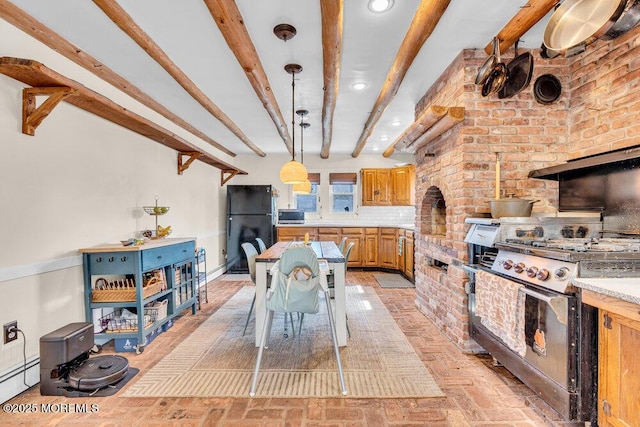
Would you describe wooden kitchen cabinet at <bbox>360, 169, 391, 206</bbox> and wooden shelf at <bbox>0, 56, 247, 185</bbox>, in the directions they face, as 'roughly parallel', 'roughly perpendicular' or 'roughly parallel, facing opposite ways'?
roughly perpendicular

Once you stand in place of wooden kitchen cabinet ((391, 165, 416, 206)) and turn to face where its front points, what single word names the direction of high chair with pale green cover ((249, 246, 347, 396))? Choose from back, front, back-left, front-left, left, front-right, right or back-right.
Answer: front-left

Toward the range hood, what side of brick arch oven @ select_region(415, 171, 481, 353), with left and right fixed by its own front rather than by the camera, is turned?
left

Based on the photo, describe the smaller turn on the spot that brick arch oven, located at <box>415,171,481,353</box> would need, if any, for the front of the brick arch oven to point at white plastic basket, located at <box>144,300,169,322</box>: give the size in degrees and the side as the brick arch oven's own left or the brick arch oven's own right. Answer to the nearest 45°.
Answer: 0° — it already faces it

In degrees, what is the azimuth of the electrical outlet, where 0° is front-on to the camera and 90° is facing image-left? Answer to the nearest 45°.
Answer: approximately 315°

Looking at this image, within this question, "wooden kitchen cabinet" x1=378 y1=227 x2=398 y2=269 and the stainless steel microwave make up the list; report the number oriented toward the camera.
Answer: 2

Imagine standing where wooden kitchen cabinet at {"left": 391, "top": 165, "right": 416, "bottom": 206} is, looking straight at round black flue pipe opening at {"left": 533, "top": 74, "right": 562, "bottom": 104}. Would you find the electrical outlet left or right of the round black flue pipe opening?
right

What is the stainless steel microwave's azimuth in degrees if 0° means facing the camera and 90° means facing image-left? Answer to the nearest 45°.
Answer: approximately 0°
